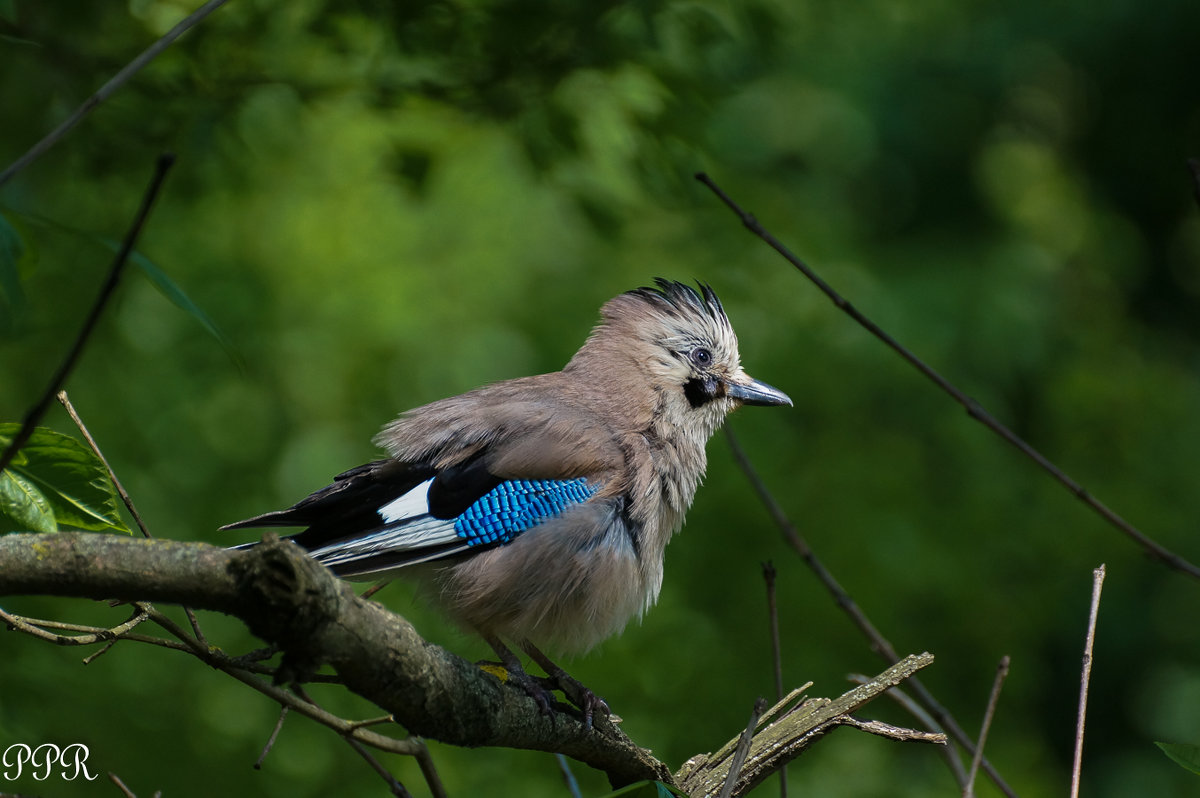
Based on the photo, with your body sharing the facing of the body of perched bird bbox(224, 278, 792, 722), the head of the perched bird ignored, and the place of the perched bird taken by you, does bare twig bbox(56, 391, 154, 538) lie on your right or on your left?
on your right

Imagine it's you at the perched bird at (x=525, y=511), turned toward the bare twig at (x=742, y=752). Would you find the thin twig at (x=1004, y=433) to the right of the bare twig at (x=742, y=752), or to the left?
left

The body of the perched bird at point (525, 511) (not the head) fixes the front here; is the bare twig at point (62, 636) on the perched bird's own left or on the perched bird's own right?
on the perched bird's own right

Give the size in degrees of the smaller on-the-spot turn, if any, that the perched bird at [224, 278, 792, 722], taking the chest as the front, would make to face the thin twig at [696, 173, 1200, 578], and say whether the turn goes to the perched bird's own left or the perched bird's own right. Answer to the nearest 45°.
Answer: approximately 45° to the perched bird's own right

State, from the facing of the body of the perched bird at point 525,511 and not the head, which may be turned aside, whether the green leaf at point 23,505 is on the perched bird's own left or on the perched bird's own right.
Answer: on the perched bird's own right

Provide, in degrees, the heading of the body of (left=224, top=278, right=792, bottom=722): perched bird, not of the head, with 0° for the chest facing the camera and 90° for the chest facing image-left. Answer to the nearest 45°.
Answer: approximately 270°
